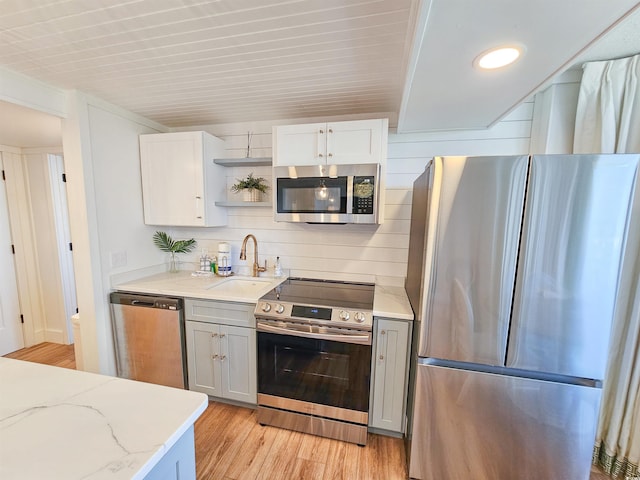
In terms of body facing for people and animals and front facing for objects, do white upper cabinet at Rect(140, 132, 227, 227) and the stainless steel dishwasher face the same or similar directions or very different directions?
same or similar directions

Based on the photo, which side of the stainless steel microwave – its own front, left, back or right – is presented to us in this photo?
front

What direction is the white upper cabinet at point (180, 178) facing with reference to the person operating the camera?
facing the viewer and to the left of the viewer

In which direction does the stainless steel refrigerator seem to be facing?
toward the camera

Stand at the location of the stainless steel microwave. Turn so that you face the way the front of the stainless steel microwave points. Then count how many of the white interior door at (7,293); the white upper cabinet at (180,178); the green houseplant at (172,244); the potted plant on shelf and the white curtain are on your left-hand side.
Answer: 1

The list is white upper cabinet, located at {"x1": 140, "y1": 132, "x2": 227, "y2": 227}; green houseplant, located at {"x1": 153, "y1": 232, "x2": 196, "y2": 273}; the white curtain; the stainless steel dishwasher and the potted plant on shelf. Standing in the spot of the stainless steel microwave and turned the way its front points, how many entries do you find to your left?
1

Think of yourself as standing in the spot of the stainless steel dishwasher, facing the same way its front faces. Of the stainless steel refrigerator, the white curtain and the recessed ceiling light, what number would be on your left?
3

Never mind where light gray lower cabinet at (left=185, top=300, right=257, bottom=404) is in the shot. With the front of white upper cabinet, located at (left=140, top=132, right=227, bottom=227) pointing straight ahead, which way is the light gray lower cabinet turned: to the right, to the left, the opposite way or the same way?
the same way

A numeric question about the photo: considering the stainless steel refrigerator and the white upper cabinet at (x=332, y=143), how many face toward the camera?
2

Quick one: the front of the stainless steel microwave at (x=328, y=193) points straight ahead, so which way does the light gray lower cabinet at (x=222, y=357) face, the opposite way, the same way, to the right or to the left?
the same way

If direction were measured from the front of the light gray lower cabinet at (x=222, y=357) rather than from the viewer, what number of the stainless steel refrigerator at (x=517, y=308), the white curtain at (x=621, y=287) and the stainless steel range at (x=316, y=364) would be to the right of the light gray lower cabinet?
0

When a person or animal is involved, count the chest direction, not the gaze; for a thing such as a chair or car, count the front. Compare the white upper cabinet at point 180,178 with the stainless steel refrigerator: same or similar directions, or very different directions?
same or similar directions

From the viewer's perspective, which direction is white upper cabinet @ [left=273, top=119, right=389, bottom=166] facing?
toward the camera

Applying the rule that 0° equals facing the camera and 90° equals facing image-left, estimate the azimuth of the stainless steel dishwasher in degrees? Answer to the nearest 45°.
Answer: approximately 45°
